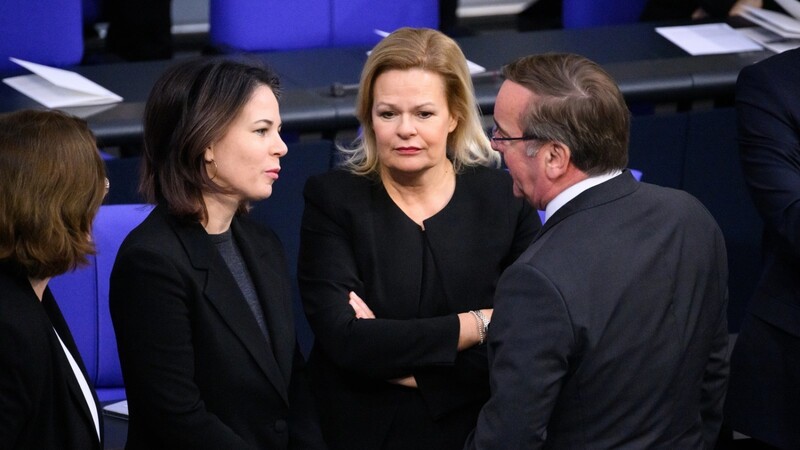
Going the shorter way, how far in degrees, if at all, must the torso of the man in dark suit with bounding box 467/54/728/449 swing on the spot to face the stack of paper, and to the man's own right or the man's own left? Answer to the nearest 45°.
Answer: approximately 45° to the man's own right

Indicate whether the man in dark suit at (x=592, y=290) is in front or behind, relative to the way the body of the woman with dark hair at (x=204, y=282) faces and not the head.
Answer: in front

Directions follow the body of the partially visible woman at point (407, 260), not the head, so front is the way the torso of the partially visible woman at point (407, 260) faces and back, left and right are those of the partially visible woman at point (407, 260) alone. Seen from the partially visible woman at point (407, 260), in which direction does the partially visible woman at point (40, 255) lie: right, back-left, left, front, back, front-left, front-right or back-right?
front-right

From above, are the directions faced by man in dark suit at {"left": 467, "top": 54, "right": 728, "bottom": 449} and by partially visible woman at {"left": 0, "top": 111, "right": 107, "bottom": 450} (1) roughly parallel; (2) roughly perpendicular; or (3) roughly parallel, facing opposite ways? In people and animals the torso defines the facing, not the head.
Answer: roughly perpendicular

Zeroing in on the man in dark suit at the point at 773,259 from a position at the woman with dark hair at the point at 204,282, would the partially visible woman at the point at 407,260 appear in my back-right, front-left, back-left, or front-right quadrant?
front-left

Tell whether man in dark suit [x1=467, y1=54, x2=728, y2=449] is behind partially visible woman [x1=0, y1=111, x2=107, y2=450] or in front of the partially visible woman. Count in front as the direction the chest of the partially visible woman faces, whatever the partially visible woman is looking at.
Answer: in front

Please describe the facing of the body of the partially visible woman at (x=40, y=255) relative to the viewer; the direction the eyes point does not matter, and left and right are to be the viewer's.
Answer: facing to the right of the viewer

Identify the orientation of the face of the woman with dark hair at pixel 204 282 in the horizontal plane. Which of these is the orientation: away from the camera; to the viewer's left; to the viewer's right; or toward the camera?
to the viewer's right

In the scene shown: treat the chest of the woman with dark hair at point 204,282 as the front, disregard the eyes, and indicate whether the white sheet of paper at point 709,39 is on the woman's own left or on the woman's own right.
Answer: on the woman's own left

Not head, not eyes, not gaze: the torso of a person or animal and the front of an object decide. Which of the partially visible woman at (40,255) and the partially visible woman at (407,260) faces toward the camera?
the partially visible woman at (407,260)

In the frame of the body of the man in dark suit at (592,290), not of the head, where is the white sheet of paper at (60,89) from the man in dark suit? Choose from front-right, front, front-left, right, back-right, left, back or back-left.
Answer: front

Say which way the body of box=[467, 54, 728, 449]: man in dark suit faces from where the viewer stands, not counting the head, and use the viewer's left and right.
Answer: facing away from the viewer and to the left of the viewer

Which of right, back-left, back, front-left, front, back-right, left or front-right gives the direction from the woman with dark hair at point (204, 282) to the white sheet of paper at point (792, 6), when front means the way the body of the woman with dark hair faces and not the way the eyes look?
left

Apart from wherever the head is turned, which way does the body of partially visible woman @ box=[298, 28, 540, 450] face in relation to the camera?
toward the camera

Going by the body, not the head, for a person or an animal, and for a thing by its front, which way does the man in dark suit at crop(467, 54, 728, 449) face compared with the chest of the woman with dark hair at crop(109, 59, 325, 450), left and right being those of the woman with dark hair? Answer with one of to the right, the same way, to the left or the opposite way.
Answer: the opposite way

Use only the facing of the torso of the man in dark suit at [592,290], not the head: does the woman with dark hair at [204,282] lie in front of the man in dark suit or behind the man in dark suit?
in front

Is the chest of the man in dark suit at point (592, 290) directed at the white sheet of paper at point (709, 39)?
no

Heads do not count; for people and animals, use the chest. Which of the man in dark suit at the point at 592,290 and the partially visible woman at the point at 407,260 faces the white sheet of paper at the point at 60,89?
the man in dark suit
